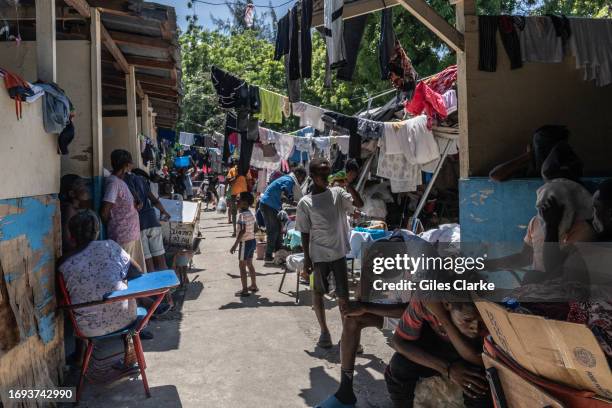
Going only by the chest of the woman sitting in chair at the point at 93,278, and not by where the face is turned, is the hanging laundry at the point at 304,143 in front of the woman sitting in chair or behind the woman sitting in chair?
in front

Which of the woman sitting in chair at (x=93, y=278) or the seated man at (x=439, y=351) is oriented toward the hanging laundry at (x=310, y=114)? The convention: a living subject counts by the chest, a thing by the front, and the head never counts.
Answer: the woman sitting in chair

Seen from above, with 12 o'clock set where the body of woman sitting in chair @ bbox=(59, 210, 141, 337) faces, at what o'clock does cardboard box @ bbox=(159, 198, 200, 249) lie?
The cardboard box is roughly at 11 o'clock from the woman sitting in chair.

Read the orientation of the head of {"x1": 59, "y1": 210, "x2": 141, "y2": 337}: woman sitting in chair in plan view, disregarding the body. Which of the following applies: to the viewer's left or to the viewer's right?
to the viewer's right

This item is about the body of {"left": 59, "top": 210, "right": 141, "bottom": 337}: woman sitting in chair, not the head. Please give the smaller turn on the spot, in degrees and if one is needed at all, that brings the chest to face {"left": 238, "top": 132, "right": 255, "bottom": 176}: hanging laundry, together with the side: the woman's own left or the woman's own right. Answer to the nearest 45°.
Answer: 0° — they already face it

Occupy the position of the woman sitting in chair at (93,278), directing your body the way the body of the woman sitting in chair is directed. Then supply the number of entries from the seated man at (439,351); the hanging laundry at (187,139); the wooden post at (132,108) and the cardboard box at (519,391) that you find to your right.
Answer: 2

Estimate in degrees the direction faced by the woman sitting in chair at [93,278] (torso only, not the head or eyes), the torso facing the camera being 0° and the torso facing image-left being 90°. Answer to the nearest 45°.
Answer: approximately 225°

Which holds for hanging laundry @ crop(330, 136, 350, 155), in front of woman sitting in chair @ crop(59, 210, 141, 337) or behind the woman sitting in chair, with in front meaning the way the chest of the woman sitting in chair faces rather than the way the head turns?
in front

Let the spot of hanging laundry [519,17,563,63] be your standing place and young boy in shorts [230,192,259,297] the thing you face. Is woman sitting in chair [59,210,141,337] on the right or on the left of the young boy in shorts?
left
